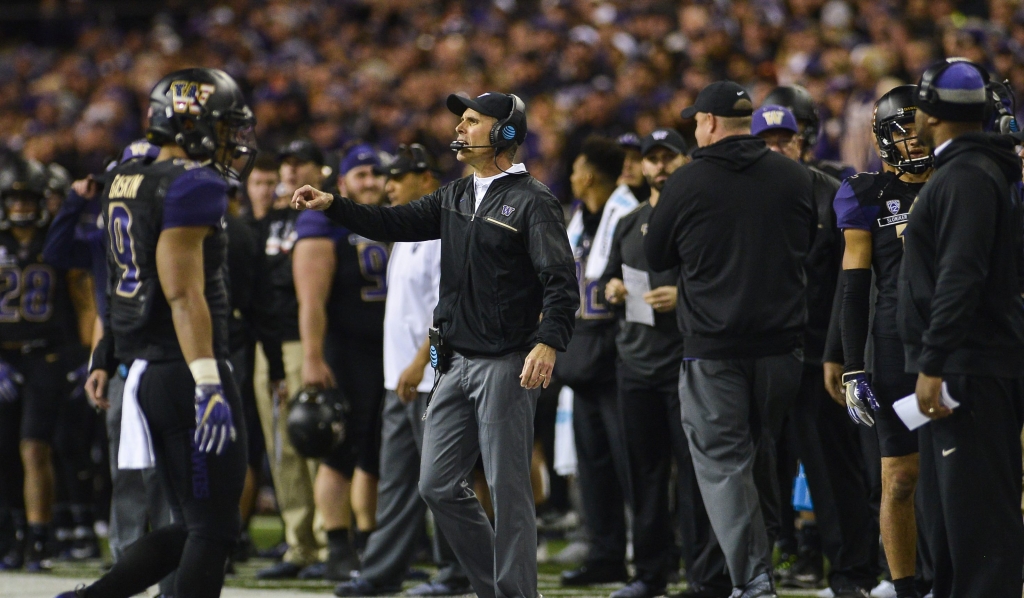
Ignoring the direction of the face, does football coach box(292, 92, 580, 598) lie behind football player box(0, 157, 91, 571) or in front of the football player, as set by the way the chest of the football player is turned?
in front

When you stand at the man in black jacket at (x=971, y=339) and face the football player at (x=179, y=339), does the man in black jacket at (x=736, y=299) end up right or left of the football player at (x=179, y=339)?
right

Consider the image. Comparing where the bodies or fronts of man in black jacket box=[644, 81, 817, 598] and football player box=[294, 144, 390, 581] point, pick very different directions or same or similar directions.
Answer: very different directions

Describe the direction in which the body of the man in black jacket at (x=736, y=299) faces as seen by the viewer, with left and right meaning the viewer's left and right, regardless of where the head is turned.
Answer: facing away from the viewer and to the left of the viewer

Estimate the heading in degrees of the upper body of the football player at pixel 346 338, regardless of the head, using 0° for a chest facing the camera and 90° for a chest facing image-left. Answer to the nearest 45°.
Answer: approximately 0°

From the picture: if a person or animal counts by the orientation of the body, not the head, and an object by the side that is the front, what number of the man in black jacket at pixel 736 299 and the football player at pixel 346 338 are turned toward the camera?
1

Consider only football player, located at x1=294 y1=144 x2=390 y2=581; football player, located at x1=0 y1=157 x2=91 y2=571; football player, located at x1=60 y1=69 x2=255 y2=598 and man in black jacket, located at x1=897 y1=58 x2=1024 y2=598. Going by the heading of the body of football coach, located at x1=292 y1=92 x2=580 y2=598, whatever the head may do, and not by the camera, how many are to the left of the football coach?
1

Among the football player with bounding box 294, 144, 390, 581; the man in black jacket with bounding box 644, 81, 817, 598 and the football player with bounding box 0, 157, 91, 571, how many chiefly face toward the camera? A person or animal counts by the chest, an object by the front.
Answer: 2

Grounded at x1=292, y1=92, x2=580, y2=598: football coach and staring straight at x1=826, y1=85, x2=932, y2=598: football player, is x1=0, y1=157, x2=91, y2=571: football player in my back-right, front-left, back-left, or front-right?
back-left
